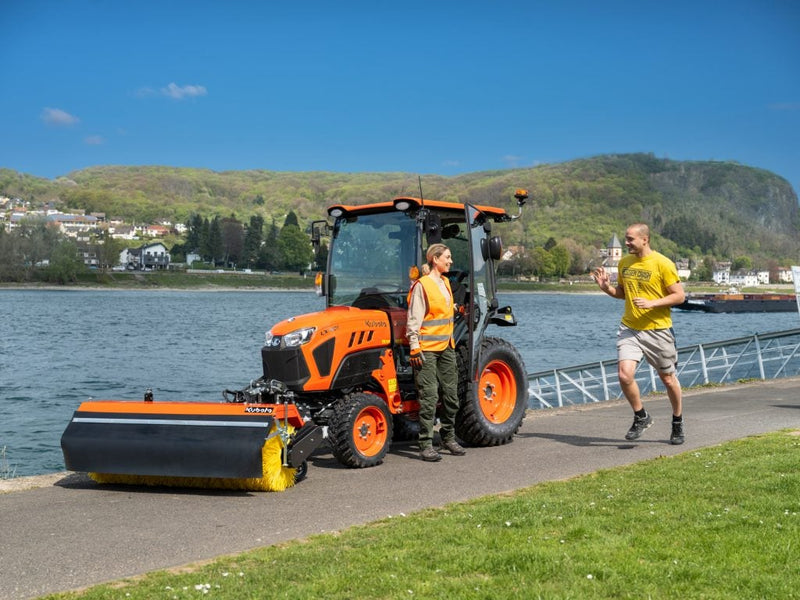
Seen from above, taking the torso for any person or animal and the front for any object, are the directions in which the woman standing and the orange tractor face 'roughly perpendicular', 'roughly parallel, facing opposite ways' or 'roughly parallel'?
roughly perpendicular

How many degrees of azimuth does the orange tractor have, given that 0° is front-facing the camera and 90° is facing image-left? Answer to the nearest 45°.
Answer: approximately 45°

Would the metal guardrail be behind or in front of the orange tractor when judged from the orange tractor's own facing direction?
behind

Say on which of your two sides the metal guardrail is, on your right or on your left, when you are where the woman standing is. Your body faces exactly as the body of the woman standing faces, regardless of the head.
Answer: on your left

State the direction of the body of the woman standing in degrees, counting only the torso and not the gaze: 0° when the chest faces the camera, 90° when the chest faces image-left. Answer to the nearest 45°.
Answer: approximately 315°

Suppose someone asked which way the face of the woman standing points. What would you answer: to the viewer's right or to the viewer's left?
to the viewer's right
